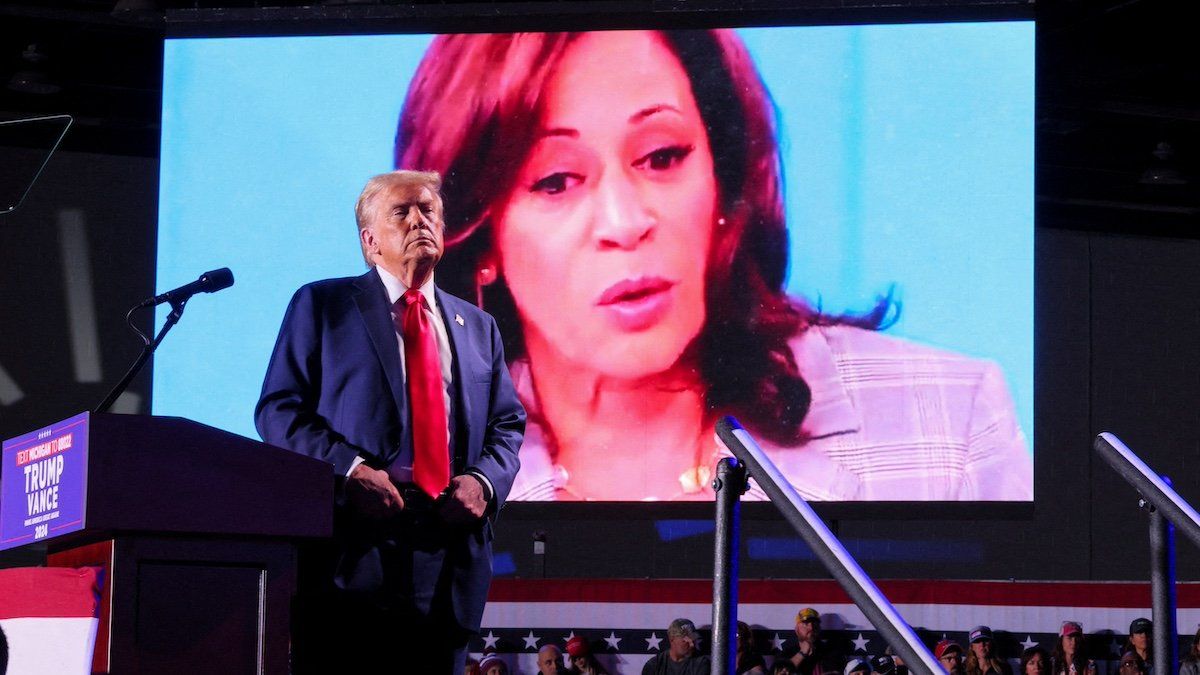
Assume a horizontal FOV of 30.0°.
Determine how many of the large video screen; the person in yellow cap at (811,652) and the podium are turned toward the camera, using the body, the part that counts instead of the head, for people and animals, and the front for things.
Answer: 2

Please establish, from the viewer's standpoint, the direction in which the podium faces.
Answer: facing to the left of the viewer

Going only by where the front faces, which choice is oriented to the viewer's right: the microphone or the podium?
the microphone

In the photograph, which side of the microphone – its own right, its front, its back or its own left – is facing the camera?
right

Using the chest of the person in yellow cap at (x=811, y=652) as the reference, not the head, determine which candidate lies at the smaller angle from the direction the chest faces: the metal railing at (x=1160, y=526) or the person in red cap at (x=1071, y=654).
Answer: the metal railing
